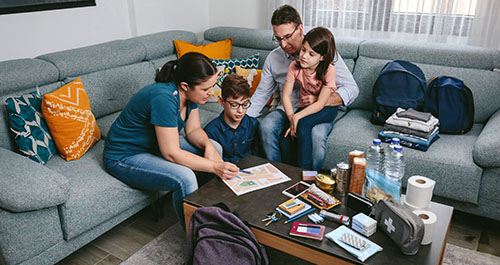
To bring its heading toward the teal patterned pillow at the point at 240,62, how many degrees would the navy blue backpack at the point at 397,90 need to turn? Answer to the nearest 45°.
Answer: approximately 90° to its right

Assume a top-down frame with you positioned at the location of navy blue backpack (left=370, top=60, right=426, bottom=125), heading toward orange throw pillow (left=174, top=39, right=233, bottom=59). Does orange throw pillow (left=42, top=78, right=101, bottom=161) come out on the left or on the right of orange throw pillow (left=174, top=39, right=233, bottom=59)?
left

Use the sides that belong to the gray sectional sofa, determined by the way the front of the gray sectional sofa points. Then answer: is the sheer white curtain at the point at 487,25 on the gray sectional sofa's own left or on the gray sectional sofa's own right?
on the gray sectional sofa's own left

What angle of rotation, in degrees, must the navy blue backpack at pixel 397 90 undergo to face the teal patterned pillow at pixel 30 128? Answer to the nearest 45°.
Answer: approximately 45° to its right

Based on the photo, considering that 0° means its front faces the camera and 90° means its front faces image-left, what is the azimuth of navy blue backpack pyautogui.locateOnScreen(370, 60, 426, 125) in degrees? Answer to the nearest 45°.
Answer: approximately 0°

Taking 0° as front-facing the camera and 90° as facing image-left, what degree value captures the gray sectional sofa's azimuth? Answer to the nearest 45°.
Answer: approximately 0°

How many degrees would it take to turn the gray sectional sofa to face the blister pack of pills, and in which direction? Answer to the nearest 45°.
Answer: approximately 45° to its left
